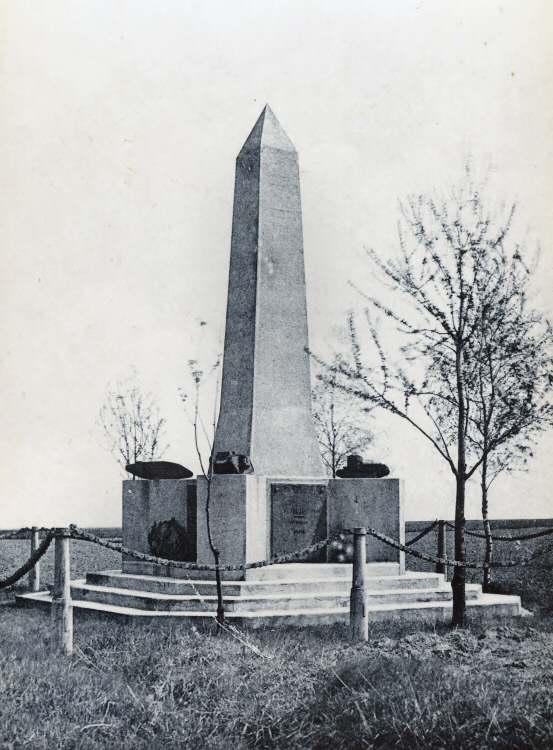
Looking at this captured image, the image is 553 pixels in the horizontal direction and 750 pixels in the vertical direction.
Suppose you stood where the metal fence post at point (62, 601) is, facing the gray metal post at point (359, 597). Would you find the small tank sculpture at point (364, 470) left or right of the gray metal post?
left

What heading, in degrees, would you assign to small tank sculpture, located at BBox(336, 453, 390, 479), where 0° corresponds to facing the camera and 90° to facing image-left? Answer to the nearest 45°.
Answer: approximately 270°

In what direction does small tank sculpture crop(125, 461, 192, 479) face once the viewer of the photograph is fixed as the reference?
facing to the left of the viewer

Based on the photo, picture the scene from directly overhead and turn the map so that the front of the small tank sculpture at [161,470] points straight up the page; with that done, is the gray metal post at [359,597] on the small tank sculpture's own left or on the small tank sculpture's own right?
on the small tank sculpture's own left

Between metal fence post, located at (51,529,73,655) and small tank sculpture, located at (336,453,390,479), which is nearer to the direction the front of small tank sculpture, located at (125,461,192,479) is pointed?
the metal fence post

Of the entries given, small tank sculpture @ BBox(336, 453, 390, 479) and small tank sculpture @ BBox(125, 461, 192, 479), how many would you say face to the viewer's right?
1

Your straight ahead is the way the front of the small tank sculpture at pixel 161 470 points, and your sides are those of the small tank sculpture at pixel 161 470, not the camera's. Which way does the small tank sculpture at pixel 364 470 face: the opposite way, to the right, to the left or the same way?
the opposite way

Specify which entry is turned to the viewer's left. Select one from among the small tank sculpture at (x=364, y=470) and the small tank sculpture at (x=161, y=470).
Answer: the small tank sculpture at (x=161, y=470)
